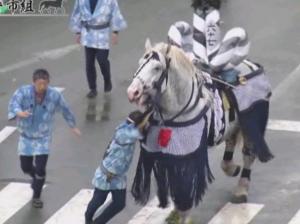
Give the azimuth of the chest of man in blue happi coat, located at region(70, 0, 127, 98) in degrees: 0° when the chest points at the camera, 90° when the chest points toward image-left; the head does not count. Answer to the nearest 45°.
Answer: approximately 0°

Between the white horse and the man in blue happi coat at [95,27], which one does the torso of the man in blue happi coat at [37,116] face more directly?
the white horse

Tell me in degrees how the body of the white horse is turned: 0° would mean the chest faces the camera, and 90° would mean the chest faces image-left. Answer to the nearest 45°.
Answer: approximately 45°

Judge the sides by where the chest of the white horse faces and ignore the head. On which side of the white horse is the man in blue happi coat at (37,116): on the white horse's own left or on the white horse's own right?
on the white horse's own right

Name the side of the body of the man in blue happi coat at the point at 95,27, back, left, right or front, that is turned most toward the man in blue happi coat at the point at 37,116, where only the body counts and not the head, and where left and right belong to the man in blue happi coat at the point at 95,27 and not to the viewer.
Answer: front
